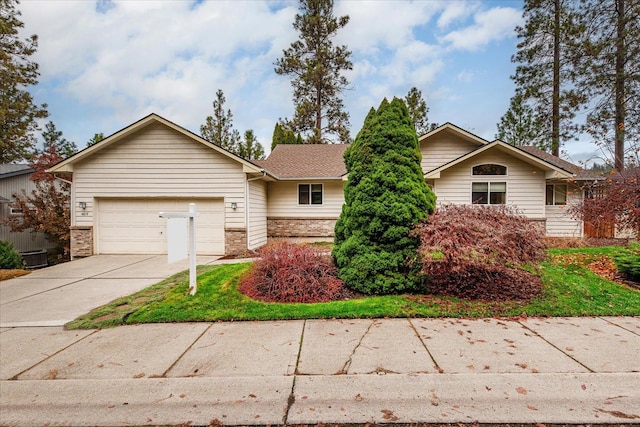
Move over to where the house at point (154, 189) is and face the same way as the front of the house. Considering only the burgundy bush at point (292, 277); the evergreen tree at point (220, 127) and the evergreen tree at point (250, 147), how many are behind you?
2

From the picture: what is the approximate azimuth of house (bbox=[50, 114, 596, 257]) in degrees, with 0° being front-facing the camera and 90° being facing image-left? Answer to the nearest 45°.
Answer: approximately 0°

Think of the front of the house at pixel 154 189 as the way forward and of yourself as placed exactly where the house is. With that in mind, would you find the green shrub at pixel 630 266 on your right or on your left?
on your left

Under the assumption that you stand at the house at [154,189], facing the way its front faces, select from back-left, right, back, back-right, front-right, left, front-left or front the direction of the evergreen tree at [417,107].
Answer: back-left

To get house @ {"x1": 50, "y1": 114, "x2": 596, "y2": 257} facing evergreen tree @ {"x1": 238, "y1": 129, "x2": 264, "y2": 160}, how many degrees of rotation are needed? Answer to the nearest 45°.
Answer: approximately 180°

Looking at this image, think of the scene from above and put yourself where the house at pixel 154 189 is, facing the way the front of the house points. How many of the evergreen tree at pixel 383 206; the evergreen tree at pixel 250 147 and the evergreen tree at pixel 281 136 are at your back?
2

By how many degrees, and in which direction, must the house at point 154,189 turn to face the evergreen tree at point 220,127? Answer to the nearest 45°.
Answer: approximately 180°

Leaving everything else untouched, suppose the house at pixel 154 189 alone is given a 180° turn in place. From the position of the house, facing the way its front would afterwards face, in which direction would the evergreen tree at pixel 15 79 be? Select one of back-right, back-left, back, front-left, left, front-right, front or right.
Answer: front-left
